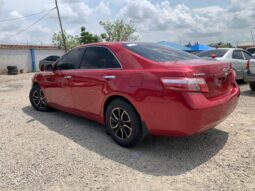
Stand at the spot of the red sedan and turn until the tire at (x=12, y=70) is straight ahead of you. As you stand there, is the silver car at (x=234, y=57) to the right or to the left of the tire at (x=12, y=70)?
right

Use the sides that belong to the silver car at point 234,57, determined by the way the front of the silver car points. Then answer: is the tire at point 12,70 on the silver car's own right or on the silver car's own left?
on the silver car's own left

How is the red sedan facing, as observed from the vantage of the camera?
facing away from the viewer and to the left of the viewer

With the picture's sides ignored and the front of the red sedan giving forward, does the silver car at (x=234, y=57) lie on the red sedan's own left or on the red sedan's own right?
on the red sedan's own right

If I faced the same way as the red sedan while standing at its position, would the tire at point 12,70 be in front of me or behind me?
in front
